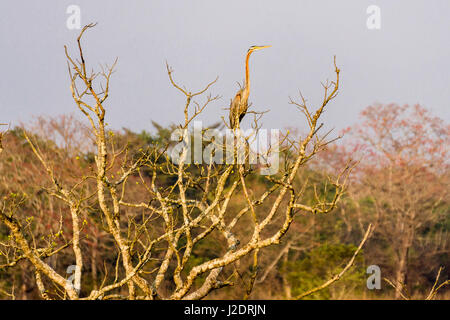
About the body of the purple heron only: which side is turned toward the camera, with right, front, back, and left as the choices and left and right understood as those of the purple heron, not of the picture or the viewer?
right
